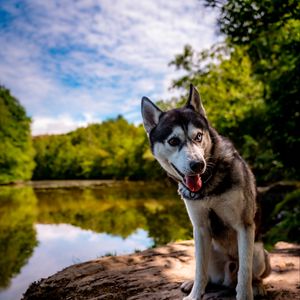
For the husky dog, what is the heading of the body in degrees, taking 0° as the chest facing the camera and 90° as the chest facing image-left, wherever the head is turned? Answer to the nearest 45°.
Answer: approximately 0°

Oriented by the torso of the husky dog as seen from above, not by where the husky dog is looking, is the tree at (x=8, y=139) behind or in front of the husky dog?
behind
